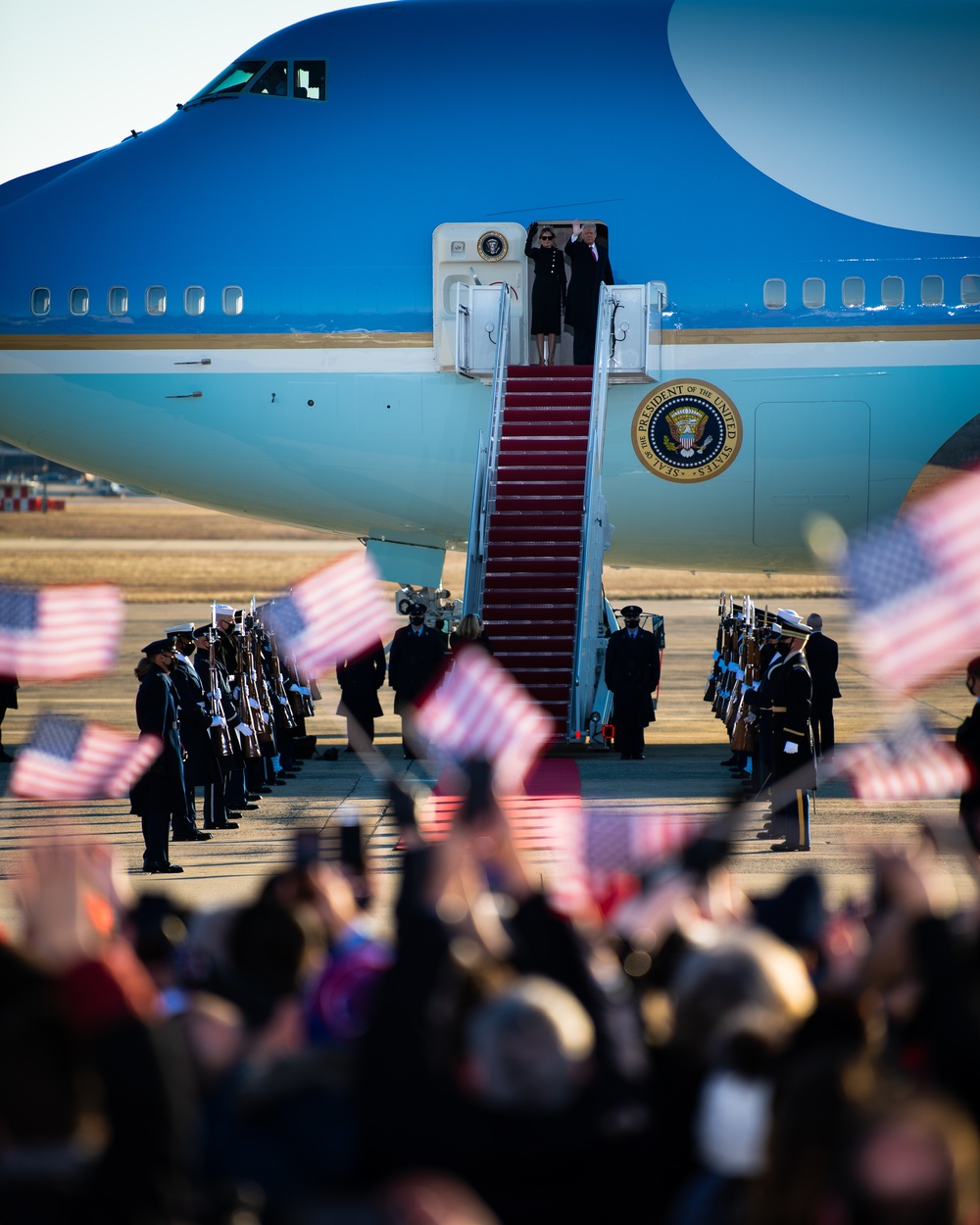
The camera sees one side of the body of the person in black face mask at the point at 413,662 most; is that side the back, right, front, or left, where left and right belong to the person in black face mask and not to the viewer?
front

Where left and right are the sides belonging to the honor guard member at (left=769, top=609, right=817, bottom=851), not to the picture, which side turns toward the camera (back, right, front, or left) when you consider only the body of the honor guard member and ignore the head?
left

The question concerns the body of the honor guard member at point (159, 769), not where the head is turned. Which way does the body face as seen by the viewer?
to the viewer's right

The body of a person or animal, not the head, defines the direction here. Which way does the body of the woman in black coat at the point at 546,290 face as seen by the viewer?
toward the camera

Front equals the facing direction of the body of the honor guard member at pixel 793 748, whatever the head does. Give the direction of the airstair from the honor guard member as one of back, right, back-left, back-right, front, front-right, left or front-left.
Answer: front-right

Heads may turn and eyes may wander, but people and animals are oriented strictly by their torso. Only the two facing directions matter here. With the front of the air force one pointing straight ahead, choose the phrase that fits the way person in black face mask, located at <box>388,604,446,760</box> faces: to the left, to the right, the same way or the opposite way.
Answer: to the left

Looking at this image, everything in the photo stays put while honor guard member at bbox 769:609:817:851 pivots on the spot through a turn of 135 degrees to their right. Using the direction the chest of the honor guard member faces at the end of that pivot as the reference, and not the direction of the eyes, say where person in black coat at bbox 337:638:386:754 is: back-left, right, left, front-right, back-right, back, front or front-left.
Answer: left

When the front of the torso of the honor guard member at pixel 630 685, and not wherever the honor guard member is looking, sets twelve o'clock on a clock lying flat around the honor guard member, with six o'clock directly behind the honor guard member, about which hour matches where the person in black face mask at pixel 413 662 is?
The person in black face mask is roughly at 3 o'clock from the honor guard member.

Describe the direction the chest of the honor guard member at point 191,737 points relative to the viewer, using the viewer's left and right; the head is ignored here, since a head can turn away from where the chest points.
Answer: facing to the right of the viewer

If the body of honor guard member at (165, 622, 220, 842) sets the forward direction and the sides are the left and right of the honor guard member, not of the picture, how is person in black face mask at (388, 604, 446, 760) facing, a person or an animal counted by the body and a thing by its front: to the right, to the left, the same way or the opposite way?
to the right

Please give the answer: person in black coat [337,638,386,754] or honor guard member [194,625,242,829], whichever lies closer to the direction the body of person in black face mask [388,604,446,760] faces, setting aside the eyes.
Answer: the honor guard member

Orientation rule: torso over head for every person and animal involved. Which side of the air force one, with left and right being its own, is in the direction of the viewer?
left

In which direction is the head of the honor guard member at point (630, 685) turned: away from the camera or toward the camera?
toward the camera

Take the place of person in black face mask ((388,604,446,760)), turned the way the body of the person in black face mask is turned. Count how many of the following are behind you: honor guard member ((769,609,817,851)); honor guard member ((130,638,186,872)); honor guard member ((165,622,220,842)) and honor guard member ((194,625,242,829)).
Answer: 0

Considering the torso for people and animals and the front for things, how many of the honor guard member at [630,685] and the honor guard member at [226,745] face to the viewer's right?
1
